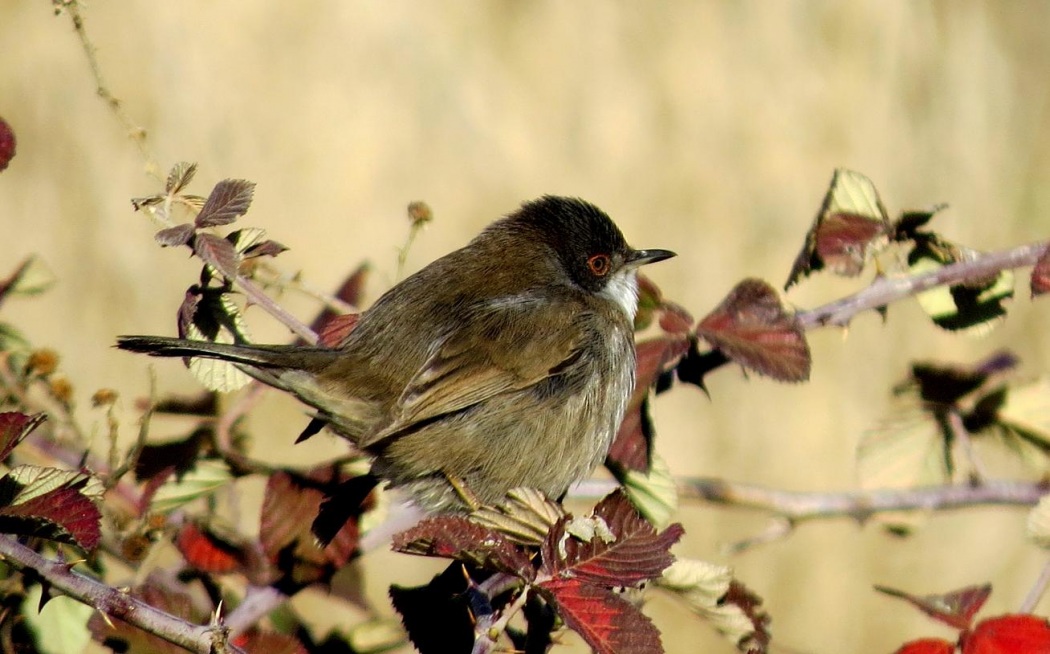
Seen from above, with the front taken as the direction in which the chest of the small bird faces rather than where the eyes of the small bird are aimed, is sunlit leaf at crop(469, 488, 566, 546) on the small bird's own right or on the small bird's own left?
on the small bird's own right

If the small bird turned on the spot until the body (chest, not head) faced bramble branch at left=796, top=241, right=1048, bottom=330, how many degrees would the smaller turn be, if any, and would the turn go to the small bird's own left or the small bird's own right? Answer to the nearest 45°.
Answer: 0° — it already faces it

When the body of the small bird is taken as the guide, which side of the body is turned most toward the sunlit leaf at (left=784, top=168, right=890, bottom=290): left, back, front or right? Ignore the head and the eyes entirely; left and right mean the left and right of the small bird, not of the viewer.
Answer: front

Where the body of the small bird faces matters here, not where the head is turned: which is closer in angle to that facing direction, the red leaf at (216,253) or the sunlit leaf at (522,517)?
the sunlit leaf

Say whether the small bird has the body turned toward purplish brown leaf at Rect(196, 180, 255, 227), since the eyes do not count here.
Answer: no

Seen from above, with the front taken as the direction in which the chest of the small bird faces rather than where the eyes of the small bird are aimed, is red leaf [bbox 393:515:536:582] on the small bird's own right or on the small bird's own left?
on the small bird's own right

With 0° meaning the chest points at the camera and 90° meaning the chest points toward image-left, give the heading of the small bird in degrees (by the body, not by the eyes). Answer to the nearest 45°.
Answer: approximately 270°

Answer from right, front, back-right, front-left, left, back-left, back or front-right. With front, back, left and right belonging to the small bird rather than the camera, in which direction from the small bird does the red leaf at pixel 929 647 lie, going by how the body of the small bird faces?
front-right

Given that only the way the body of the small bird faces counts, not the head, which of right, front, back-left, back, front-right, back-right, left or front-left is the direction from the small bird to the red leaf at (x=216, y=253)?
back-right

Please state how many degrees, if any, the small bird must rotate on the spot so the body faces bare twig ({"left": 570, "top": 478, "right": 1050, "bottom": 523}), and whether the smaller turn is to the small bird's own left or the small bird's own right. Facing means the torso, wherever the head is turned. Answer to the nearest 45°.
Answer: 0° — it already faces it

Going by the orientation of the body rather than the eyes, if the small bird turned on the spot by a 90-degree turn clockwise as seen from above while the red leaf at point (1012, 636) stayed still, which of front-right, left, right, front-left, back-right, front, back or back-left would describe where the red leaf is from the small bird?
front-left
